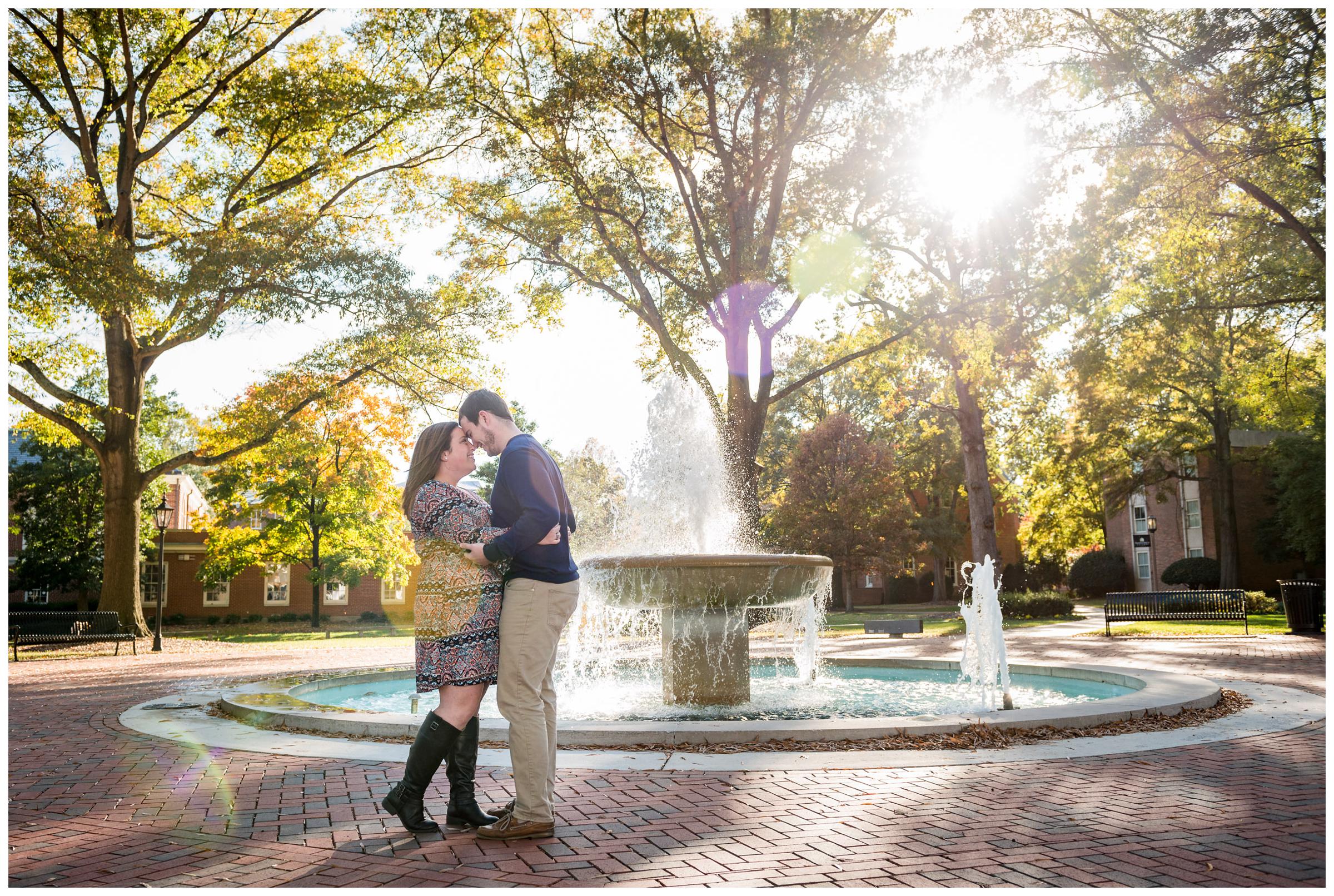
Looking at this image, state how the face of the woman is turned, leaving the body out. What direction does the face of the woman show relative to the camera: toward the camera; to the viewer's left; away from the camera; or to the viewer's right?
to the viewer's right

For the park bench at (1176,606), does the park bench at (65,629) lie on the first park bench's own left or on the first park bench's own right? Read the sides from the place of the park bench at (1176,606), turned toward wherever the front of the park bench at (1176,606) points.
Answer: on the first park bench's own right

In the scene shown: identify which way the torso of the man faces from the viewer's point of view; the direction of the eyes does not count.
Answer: to the viewer's left

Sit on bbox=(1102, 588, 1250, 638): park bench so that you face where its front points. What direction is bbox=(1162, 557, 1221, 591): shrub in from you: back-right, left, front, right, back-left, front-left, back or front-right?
back

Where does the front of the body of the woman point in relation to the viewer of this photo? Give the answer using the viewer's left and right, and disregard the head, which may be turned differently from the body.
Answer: facing to the right of the viewer

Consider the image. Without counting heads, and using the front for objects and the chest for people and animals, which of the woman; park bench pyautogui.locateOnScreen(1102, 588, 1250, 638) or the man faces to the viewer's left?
the man

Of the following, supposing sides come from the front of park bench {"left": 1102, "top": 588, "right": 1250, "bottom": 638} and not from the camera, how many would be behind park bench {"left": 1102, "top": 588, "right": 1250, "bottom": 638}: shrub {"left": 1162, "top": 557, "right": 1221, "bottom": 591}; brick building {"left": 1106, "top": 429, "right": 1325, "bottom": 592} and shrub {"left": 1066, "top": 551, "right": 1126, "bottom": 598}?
3

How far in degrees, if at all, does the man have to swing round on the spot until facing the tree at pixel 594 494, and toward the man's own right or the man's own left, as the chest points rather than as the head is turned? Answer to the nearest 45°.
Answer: approximately 90° to the man's own right

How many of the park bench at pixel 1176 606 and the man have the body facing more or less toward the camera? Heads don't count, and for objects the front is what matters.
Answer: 1

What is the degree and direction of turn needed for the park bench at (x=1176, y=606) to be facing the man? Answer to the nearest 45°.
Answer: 0° — it already faces them
